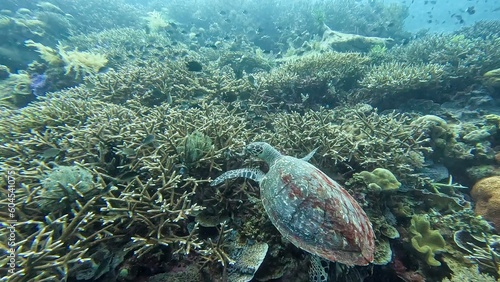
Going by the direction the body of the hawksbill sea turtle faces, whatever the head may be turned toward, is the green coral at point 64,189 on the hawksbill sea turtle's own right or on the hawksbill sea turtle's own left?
on the hawksbill sea turtle's own left

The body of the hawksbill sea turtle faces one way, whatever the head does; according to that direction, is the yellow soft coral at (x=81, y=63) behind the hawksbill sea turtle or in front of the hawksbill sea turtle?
in front

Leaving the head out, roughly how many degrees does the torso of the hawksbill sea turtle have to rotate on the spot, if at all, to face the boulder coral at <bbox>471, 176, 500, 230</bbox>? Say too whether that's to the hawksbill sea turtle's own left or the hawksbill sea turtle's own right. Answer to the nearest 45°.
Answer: approximately 90° to the hawksbill sea turtle's own right

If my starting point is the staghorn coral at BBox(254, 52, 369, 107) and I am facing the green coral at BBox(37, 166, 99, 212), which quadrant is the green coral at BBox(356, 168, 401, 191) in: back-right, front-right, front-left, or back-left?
front-left

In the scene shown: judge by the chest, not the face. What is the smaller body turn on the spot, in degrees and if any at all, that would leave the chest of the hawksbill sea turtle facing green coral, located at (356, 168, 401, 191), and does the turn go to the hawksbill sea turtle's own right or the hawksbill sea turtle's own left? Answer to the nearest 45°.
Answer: approximately 90° to the hawksbill sea turtle's own right

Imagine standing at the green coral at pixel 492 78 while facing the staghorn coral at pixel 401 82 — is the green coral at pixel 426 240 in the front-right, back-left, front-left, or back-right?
front-left

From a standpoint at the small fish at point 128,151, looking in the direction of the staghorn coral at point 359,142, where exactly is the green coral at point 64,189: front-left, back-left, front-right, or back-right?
back-right

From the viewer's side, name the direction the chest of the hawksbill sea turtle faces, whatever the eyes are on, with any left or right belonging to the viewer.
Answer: facing away from the viewer and to the left of the viewer

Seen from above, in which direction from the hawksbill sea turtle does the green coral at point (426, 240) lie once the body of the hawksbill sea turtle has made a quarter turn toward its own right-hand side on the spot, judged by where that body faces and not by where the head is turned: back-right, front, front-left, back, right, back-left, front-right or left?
front
